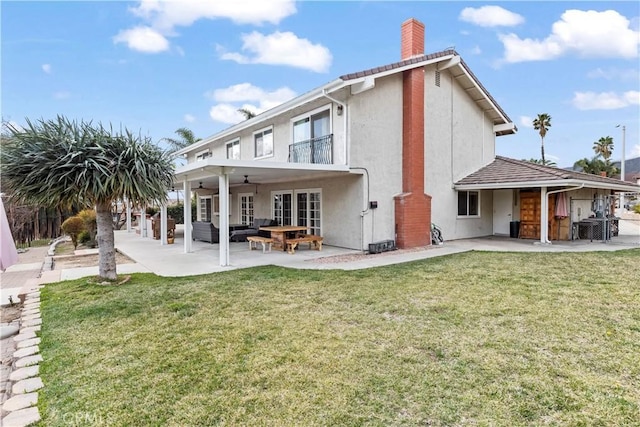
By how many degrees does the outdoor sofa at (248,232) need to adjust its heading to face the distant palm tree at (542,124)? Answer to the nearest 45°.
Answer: approximately 180°

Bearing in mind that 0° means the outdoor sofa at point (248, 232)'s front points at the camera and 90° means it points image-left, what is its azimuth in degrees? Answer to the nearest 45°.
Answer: approximately 45°

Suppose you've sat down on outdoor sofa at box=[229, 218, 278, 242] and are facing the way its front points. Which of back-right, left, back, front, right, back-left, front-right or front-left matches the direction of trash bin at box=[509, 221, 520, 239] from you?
back-left

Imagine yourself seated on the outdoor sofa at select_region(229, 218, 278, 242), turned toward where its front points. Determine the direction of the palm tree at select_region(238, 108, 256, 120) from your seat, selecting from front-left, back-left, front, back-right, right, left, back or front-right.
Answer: back-right
